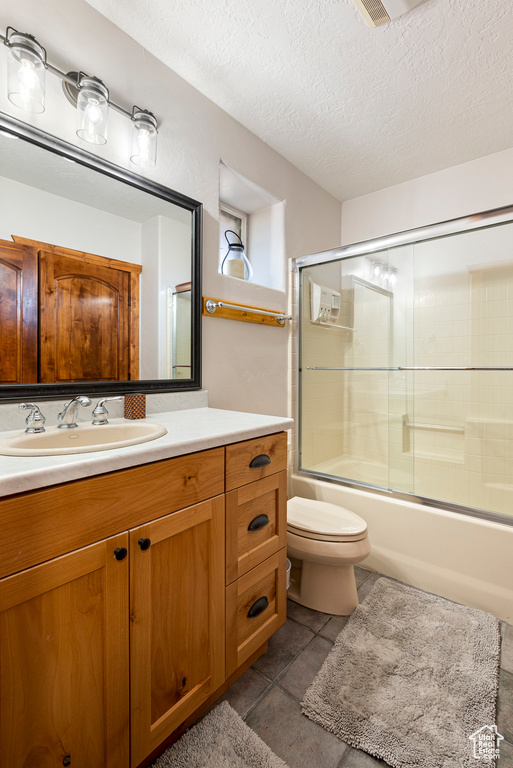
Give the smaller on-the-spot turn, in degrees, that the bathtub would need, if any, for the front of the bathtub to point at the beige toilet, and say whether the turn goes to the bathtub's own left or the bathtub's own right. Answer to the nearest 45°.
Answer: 0° — it already faces it

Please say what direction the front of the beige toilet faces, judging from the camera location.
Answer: facing the viewer and to the right of the viewer

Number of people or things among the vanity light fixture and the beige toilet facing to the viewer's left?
0

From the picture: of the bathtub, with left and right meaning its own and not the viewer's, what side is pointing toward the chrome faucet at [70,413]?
front

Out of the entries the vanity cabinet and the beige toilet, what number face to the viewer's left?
0

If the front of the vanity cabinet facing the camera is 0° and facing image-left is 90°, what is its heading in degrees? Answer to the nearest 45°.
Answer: approximately 315°
